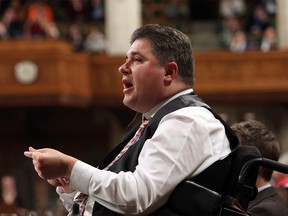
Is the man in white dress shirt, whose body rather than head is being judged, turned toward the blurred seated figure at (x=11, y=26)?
no

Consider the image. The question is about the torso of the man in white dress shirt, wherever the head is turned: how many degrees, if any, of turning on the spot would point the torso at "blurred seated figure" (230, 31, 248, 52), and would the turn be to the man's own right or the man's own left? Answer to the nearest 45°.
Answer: approximately 90° to the man's own right

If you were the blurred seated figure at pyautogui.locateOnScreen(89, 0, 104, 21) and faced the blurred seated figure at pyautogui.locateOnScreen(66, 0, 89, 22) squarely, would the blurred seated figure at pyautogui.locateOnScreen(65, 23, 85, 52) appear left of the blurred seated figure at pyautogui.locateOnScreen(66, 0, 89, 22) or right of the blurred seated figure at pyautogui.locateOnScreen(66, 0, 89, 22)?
left

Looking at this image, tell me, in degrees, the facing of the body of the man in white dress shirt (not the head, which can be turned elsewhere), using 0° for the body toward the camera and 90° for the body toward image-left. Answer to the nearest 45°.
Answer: approximately 90°

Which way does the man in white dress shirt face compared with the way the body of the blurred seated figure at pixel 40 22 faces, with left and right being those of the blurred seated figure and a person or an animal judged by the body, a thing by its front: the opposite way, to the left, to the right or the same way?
to the right

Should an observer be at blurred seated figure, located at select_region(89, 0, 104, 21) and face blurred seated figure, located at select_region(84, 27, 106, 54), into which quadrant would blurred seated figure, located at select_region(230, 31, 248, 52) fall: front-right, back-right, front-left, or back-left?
front-left

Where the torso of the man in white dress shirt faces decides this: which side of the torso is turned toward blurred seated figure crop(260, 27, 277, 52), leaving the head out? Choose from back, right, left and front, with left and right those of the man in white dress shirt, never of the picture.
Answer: right

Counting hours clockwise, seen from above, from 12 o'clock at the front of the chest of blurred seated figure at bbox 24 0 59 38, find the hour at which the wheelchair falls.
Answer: The wheelchair is roughly at 12 o'clock from the blurred seated figure.

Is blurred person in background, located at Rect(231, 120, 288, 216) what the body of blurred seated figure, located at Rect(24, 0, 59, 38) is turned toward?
yes

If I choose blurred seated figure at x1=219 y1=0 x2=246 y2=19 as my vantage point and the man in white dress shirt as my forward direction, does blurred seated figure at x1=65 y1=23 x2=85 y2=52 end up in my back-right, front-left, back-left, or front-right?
front-right

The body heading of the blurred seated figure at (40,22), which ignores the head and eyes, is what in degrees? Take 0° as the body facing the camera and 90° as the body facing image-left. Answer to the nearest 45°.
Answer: approximately 0°

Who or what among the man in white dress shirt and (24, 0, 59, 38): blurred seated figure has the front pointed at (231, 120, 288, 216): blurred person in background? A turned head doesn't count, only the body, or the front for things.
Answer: the blurred seated figure

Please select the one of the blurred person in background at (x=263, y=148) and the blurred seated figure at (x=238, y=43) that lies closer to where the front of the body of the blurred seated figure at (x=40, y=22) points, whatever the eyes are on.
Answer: the blurred person in background

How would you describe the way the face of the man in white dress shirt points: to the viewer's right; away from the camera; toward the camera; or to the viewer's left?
to the viewer's left

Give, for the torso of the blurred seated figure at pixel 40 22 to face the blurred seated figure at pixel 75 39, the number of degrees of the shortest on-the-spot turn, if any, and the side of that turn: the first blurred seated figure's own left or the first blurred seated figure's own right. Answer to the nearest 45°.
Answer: approximately 90° to the first blurred seated figure's own left

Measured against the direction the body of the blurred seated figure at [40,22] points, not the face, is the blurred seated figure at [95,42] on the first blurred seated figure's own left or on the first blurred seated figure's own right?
on the first blurred seated figure's own left
